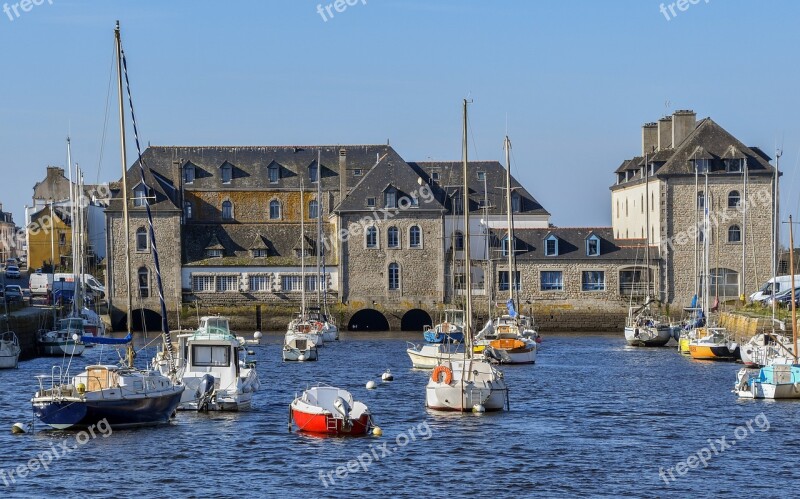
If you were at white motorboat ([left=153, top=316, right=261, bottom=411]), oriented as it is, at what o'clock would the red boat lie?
The red boat is roughly at 5 o'clock from the white motorboat.

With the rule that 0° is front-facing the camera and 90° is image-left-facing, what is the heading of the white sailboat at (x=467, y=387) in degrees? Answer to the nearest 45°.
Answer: approximately 180°

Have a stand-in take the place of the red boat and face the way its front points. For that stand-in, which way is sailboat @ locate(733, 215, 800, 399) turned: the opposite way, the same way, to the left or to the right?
to the right

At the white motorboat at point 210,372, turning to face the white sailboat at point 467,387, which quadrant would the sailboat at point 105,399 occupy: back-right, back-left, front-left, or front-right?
back-right

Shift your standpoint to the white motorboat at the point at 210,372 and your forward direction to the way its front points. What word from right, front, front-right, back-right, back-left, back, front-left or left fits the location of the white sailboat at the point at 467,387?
right

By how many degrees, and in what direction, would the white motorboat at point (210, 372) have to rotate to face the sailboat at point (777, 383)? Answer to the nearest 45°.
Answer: approximately 90° to its right

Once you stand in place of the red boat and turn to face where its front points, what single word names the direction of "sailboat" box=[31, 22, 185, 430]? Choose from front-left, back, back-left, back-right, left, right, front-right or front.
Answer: front-left

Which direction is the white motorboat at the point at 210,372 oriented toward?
away from the camera
